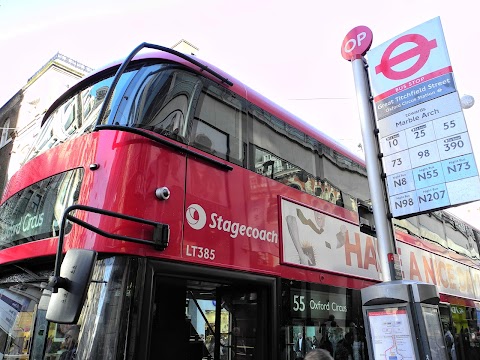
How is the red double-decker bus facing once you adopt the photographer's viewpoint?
facing the viewer and to the left of the viewer

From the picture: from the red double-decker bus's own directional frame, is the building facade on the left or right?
on its right
